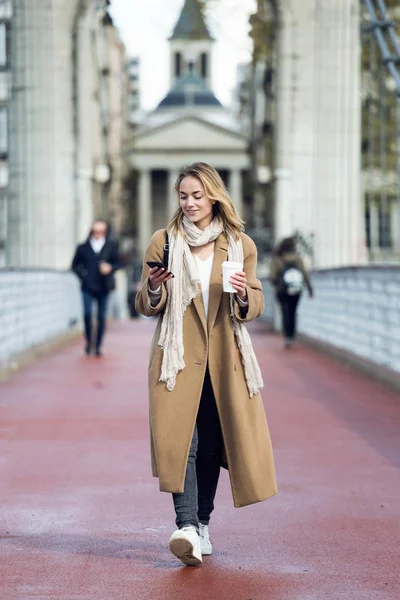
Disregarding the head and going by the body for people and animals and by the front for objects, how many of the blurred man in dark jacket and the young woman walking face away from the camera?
0

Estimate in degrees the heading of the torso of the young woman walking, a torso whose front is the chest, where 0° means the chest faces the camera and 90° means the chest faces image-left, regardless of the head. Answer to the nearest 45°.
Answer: approximately 0°

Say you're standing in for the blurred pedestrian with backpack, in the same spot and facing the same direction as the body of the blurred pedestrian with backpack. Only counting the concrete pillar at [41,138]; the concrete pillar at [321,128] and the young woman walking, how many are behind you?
1

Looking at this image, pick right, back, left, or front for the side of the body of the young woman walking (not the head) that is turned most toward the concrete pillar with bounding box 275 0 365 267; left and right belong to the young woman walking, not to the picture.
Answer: back

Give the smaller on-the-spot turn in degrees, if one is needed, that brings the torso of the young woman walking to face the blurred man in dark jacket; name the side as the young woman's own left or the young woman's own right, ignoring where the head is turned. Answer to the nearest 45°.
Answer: approximately 180°

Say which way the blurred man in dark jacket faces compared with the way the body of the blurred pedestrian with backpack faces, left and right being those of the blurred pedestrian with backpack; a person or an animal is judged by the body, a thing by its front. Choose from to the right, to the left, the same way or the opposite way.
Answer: the opposite way

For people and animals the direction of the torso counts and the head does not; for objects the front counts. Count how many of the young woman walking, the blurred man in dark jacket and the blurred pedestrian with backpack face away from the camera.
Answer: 1

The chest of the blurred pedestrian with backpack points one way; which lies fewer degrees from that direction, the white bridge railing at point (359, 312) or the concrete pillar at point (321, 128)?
the concrete pillar

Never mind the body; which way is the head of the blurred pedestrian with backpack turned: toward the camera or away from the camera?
away from the camera

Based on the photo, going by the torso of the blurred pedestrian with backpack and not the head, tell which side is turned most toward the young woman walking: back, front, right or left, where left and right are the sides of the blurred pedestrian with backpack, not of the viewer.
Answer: back

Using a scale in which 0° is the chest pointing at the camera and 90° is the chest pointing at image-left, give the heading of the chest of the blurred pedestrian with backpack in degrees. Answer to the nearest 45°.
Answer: approximately 180°

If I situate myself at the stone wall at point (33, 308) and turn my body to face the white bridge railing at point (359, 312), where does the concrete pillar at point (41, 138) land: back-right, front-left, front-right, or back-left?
back-left

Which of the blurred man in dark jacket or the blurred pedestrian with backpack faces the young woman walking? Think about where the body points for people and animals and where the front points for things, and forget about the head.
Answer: the blurred man in dark jacket
